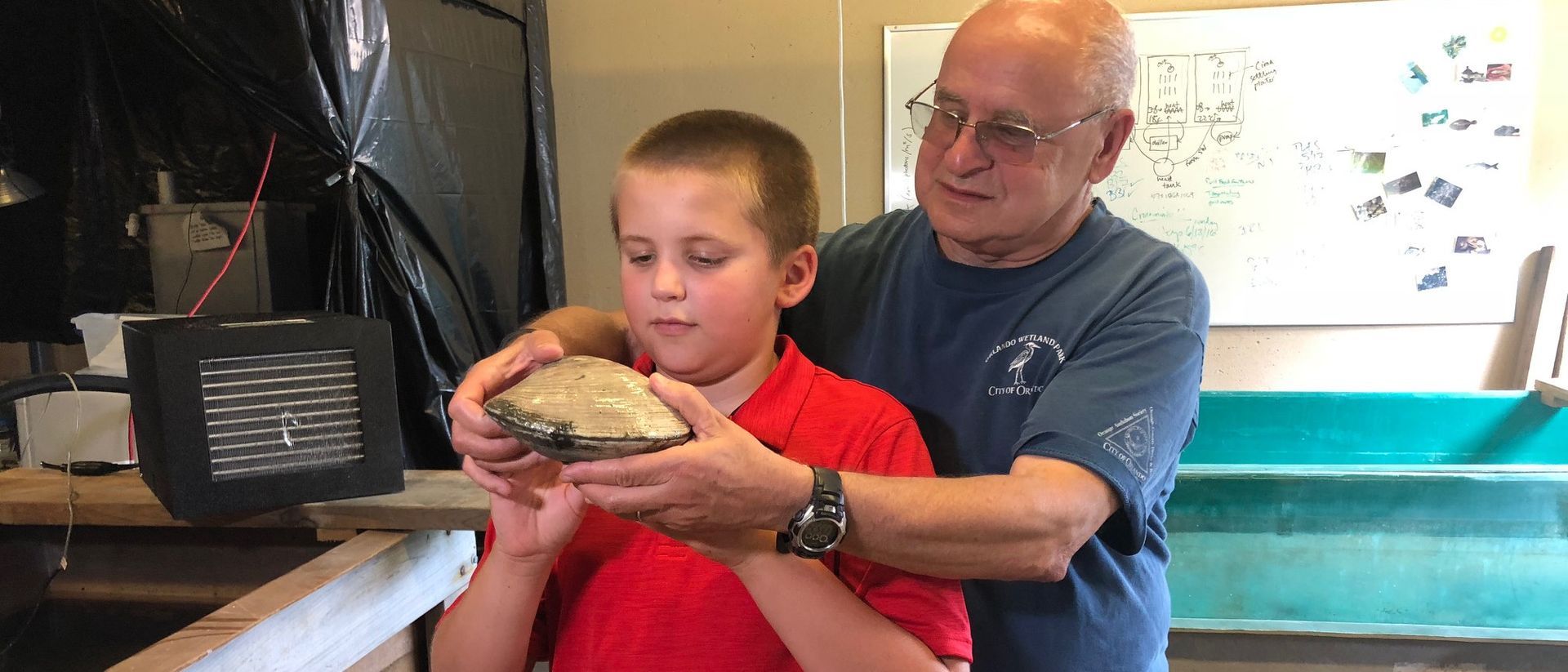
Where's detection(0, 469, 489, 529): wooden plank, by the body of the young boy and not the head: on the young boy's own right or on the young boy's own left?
on the young boy's own right

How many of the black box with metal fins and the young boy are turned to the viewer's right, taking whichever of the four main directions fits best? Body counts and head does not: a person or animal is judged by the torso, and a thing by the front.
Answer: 0

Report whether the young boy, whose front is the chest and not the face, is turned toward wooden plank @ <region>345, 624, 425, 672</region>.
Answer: no

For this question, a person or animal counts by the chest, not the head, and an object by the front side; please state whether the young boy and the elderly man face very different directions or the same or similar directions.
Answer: same or similar directions

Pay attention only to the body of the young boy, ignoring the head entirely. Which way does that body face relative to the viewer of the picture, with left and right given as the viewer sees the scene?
facing the viewer and to the left of the viewer

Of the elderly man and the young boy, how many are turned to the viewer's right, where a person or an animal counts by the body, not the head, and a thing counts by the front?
0

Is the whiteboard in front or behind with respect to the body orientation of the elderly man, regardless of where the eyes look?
behind

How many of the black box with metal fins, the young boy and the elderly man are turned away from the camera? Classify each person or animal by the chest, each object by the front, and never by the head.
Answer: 0

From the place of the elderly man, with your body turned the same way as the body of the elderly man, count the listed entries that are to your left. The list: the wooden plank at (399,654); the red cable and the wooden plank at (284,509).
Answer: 0

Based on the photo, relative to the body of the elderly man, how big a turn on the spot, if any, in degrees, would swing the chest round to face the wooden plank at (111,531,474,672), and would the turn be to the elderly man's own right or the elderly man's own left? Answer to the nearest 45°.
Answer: approximately 45° to the elderly man's own right

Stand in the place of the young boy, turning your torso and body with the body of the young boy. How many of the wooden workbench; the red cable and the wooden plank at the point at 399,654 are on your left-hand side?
0

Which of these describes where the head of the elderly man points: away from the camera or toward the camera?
toward the camera

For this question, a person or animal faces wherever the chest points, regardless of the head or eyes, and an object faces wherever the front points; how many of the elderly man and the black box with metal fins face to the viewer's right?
0

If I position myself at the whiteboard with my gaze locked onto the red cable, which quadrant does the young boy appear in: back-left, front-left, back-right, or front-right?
front-left

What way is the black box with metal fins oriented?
toward the camera

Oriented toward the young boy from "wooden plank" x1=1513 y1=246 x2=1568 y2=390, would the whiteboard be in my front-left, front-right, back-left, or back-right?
front-right
